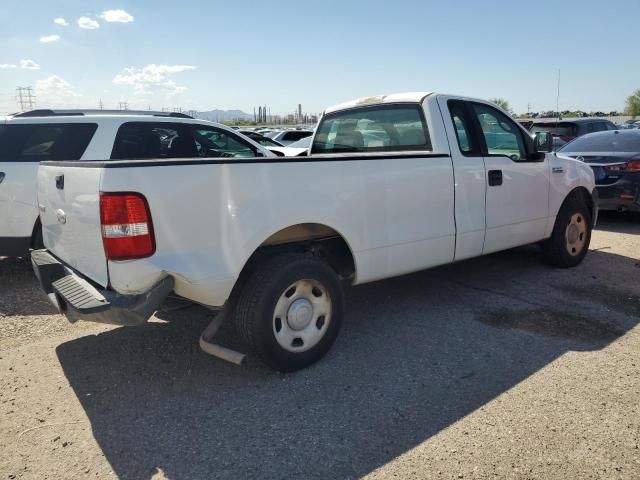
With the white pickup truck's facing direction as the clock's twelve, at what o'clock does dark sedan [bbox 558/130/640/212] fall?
The dark sedan is roughly at 12 o'clock from the white pickup truck.

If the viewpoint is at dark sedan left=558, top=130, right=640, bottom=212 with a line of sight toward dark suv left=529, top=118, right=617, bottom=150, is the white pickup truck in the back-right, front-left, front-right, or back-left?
back-left

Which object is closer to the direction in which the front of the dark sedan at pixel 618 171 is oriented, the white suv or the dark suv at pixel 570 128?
the dark suv

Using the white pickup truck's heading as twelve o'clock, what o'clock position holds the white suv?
The white suv is roughly at 9 o'clock from the white pickup truck.

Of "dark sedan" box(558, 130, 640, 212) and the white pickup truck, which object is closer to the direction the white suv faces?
the dark sedan

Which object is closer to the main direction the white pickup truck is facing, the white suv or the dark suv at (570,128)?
the dark suv

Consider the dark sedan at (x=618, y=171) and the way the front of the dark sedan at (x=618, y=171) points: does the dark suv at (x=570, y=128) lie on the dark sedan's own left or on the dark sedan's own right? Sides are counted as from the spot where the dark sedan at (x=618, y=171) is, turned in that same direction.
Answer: on the dark sedan's own left

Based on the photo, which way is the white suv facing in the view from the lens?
facing to the right of the viewer

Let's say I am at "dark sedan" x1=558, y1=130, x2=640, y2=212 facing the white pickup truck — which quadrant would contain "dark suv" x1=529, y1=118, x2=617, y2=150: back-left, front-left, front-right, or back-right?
back-right

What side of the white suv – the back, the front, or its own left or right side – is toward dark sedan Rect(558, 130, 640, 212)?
front

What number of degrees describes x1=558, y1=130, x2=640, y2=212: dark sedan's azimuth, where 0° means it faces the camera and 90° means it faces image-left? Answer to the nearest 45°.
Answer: approximately 225°

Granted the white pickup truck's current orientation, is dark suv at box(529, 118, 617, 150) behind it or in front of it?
in front

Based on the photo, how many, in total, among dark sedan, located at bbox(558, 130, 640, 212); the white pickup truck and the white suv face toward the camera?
0

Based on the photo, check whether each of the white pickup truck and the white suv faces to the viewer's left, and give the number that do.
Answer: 0

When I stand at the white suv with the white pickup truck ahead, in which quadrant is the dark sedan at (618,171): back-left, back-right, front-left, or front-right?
front-left
